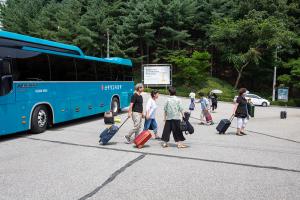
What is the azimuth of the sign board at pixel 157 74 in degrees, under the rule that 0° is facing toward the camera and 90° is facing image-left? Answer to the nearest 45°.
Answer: approximately 0°

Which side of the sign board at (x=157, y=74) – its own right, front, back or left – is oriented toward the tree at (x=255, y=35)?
left

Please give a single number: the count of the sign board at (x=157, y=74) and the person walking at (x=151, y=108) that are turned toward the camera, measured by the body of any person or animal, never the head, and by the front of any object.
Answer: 1

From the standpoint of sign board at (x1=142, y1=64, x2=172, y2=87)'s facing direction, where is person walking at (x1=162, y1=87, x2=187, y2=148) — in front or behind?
in front

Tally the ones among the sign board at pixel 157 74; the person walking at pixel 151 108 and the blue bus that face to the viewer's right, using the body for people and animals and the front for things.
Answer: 1
